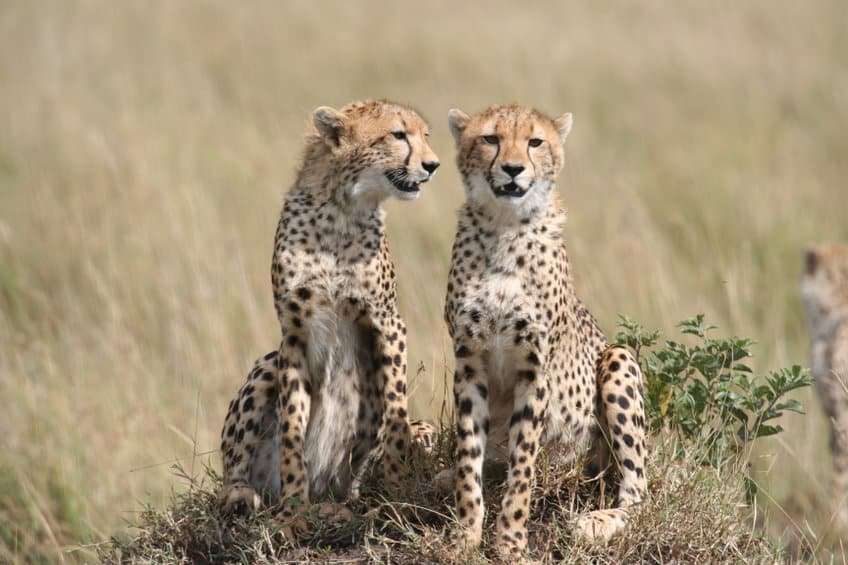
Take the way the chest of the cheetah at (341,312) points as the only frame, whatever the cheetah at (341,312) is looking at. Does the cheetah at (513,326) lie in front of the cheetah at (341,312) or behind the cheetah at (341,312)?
in front

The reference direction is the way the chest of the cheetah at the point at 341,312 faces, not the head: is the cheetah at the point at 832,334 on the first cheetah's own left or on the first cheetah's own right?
on the first cheetah's own left

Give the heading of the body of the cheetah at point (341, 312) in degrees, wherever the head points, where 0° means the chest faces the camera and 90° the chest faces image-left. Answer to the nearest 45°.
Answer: approximately 315°

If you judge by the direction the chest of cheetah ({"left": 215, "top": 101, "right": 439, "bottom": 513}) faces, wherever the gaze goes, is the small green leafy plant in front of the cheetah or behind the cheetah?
in front

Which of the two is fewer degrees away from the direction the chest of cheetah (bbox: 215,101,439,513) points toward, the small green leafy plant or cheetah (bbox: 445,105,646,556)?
the cheetah
